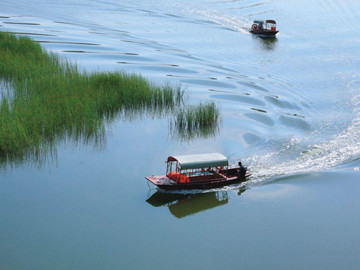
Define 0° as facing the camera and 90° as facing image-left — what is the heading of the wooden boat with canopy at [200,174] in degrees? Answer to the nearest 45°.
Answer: approximately 45°

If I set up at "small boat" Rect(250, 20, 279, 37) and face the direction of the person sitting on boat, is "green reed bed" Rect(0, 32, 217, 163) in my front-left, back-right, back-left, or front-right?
front-right

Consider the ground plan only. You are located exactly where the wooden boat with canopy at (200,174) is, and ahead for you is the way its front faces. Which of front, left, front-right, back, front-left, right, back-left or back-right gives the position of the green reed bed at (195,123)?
back-right

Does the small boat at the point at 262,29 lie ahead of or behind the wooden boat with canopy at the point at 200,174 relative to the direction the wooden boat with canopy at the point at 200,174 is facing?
behind

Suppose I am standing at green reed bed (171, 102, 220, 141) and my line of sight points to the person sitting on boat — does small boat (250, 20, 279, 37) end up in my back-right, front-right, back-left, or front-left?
back-left
